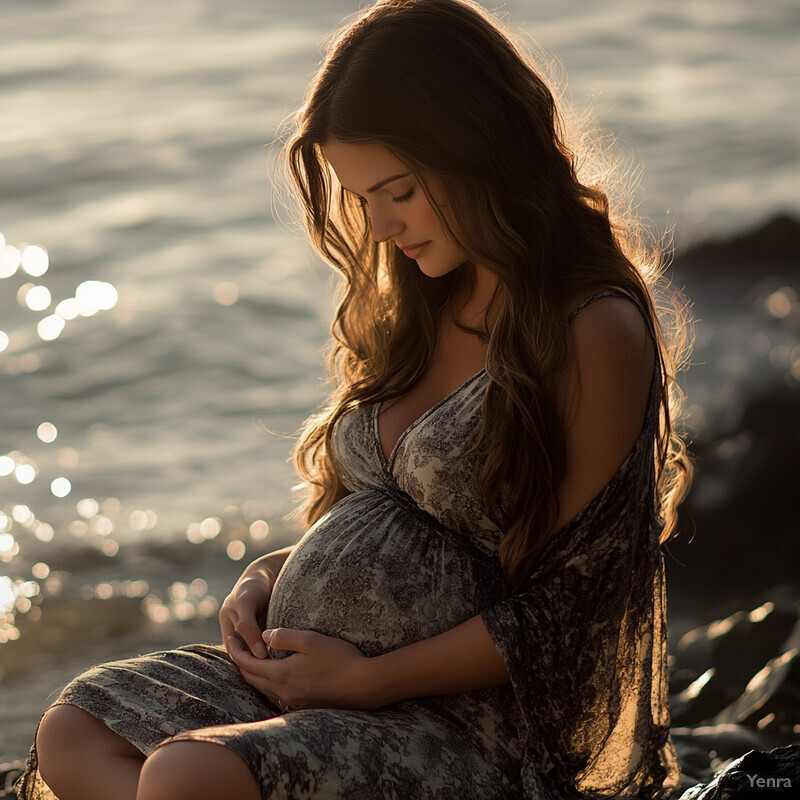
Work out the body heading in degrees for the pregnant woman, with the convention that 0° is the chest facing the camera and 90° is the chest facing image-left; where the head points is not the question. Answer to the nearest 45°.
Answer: approximately 45°

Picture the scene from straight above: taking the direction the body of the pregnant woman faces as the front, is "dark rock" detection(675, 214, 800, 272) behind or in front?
behind

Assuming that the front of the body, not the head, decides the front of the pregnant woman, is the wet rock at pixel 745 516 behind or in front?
behind

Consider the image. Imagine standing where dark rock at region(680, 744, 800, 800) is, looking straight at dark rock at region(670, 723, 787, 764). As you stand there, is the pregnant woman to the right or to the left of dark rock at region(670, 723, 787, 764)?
left

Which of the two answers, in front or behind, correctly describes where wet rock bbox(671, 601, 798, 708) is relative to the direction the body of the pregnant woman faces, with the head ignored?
behind

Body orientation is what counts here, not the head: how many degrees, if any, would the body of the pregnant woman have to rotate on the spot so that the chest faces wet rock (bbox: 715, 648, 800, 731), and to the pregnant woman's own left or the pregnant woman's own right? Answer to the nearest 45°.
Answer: approximately 180°

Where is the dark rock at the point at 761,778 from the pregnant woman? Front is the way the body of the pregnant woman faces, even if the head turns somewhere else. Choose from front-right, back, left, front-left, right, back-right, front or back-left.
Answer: left

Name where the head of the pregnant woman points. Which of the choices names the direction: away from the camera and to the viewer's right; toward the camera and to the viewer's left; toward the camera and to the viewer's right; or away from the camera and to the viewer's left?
toward the camera and to the viewer's left
